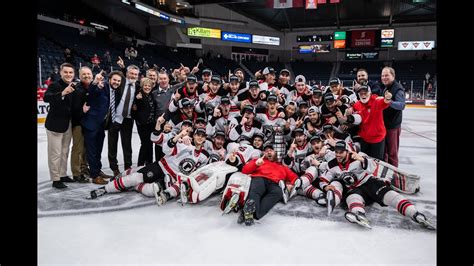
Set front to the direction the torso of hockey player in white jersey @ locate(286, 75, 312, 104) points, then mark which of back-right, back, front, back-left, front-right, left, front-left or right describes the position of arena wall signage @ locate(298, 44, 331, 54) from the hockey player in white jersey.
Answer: back

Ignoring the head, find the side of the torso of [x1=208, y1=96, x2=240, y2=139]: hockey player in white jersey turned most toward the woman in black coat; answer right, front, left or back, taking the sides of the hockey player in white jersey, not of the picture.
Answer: right

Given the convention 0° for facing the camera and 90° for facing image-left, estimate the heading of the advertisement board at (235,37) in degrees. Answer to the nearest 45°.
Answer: approximately 0°

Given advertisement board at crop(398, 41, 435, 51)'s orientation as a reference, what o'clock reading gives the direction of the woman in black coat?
The woman in black coat is roughly at 12 o'clock from the advertisement board.

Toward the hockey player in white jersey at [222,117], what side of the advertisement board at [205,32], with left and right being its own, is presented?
front

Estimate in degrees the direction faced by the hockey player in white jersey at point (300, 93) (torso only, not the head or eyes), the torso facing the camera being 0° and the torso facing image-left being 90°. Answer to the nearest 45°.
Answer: approximately 0°

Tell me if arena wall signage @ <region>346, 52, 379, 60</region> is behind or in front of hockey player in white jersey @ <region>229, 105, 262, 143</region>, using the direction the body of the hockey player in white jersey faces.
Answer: behind

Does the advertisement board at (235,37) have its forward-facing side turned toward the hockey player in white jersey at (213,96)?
yes

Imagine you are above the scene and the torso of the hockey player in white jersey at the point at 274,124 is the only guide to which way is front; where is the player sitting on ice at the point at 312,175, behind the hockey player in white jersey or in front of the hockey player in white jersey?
in front

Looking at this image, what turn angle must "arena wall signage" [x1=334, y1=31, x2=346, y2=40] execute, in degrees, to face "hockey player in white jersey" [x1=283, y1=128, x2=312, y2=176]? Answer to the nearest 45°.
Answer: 0° — it already faces them
